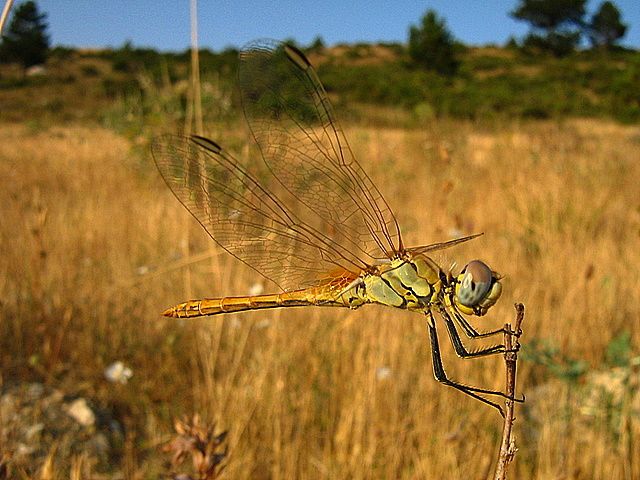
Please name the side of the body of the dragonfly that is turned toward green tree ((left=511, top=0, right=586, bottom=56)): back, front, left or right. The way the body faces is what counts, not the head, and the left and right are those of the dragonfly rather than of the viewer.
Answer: left

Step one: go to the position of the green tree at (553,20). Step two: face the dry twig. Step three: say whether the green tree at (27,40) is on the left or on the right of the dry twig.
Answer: right

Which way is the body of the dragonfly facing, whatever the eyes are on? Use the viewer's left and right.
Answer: facing to the right of the viewer

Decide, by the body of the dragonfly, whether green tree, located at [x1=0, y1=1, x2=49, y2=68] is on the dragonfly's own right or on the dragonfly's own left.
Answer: on the dragonfly's own left

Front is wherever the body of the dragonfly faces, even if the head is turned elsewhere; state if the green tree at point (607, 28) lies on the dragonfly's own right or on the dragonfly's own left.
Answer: on the dragonfly's own left

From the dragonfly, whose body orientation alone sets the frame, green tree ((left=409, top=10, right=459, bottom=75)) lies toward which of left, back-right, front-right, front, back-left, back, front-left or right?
left
